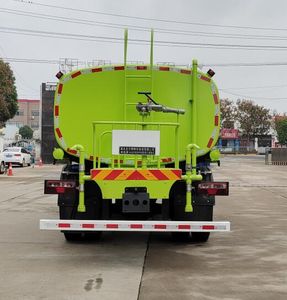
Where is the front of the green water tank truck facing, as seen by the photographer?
facing away from the viewer

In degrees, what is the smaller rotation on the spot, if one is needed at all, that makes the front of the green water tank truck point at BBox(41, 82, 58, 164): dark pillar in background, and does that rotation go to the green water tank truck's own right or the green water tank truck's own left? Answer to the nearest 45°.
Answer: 0° — it already faces it

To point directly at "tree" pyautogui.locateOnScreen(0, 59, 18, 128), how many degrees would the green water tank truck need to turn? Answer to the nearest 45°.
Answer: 0° — it already faces it
